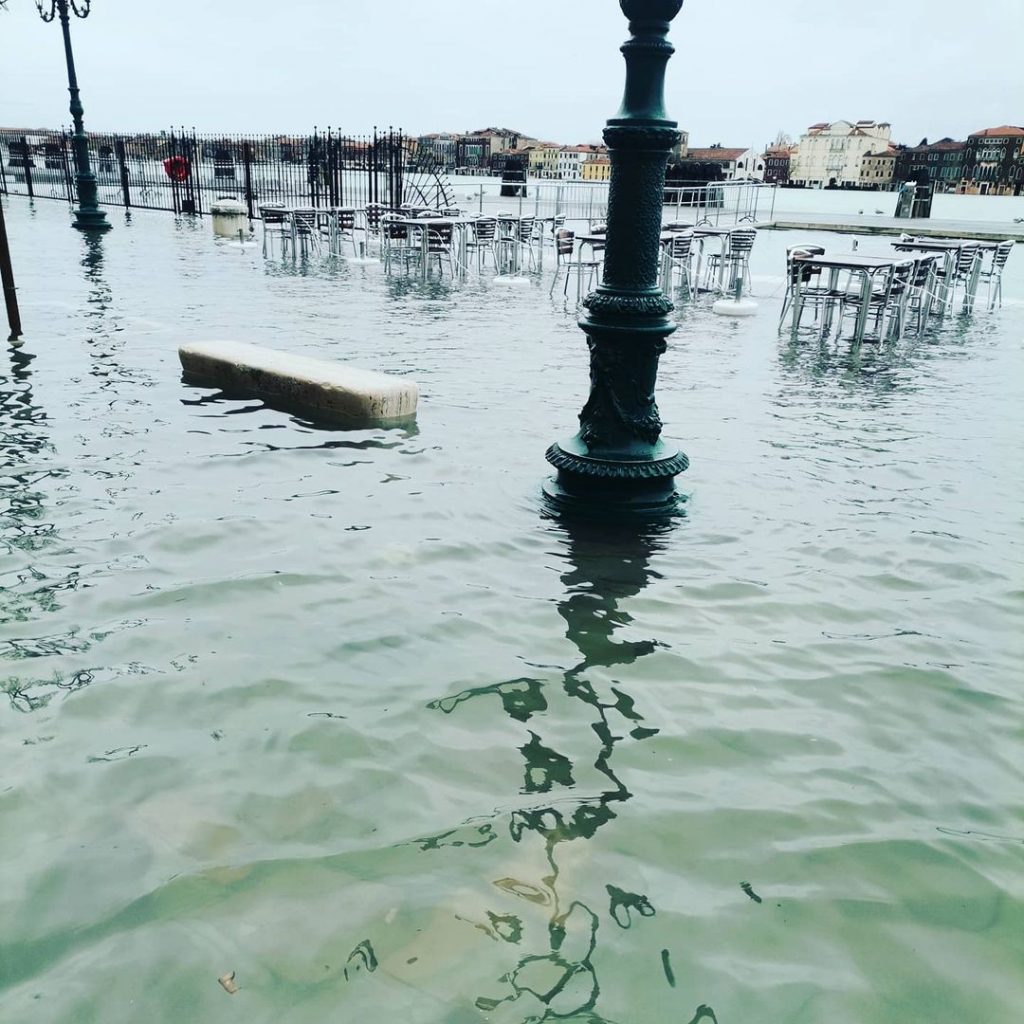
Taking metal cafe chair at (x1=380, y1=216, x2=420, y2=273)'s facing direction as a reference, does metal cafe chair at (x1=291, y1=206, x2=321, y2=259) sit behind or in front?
behind

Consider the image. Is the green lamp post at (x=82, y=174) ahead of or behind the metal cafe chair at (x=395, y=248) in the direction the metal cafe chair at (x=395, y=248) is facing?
behind

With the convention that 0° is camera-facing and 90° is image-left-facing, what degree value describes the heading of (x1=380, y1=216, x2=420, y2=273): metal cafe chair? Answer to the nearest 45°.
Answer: approximately 315°

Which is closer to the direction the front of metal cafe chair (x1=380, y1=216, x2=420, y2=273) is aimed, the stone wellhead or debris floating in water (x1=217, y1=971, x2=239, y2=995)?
the debris floating in water

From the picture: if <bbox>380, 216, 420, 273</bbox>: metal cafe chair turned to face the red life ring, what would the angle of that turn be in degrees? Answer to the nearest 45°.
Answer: approximately 180°

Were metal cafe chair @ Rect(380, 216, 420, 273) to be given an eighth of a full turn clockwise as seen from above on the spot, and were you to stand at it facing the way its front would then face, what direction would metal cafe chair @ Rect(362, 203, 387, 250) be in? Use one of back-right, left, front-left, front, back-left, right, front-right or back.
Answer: back

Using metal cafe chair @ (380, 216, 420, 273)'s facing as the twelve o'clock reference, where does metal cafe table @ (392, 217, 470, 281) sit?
The metal cafe table is roughly at 1 o'clock from the metal cafe chair.
